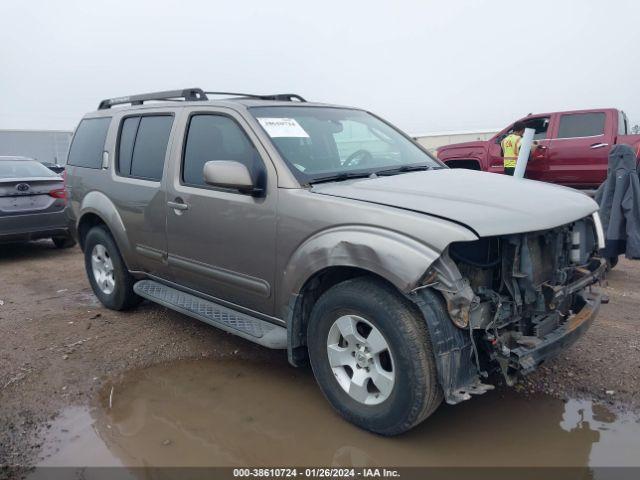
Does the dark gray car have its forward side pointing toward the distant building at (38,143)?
yes

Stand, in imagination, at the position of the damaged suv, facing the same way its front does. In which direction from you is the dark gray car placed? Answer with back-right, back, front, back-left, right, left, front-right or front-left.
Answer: back

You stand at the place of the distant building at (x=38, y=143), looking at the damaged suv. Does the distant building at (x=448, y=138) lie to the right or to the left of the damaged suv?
left

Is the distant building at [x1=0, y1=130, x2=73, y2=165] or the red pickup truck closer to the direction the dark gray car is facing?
the distant building

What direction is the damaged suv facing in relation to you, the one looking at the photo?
facing the viewer and to the right of the viewer

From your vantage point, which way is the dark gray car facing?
away from the camera

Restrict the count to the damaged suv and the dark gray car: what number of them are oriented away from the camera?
1

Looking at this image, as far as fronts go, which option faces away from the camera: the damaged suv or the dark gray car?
the dark gray car

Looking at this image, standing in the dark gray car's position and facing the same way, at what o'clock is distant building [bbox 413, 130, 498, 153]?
The distant building is roughly at 2 o'clock from the dark gray car.

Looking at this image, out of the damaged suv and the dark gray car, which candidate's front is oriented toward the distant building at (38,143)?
the dark gray car

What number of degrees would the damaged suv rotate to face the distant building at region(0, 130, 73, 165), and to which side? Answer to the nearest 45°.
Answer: approximately 180°
